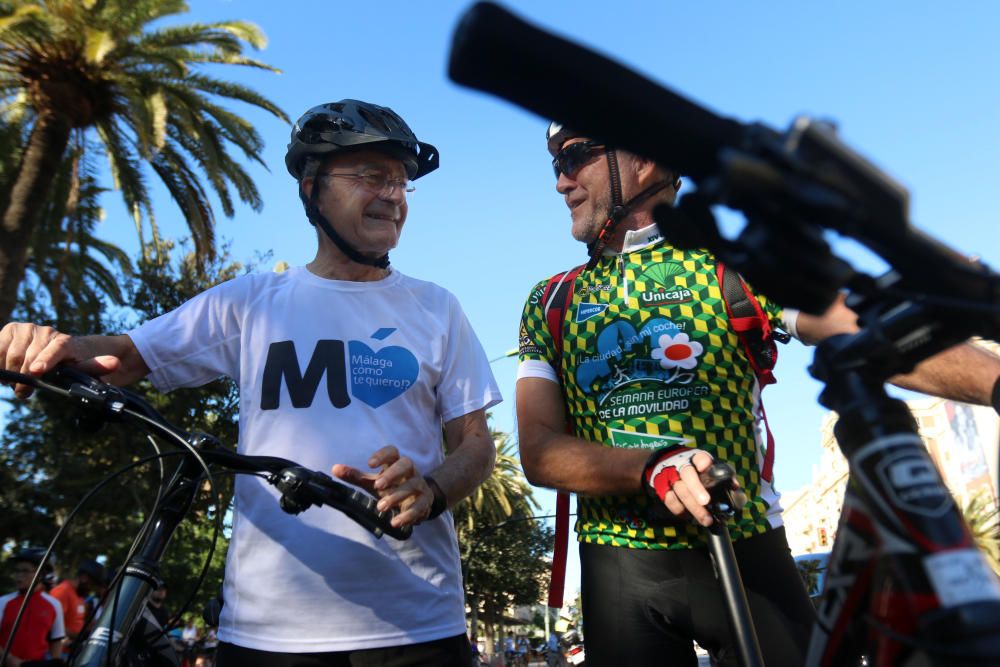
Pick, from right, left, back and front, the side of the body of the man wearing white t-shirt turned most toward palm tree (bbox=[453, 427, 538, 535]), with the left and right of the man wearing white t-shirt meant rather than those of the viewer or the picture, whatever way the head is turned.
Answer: back

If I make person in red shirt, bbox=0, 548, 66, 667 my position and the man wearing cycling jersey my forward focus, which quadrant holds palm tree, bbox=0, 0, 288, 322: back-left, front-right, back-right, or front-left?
back-left

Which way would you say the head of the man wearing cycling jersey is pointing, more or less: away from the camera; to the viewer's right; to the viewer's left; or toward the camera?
to the viewer's left

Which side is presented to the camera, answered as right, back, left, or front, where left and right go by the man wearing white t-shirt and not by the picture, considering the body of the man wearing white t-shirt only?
front

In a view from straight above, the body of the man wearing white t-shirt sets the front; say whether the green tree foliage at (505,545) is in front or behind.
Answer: behind

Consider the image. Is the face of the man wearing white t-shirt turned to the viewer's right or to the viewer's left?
to the viewer's right

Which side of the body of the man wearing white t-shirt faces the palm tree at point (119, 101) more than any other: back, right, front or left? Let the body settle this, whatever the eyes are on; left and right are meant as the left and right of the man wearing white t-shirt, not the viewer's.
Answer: back

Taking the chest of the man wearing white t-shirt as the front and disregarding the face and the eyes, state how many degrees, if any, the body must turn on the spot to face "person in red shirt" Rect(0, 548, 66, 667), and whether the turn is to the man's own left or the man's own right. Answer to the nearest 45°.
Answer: approximately 180°
